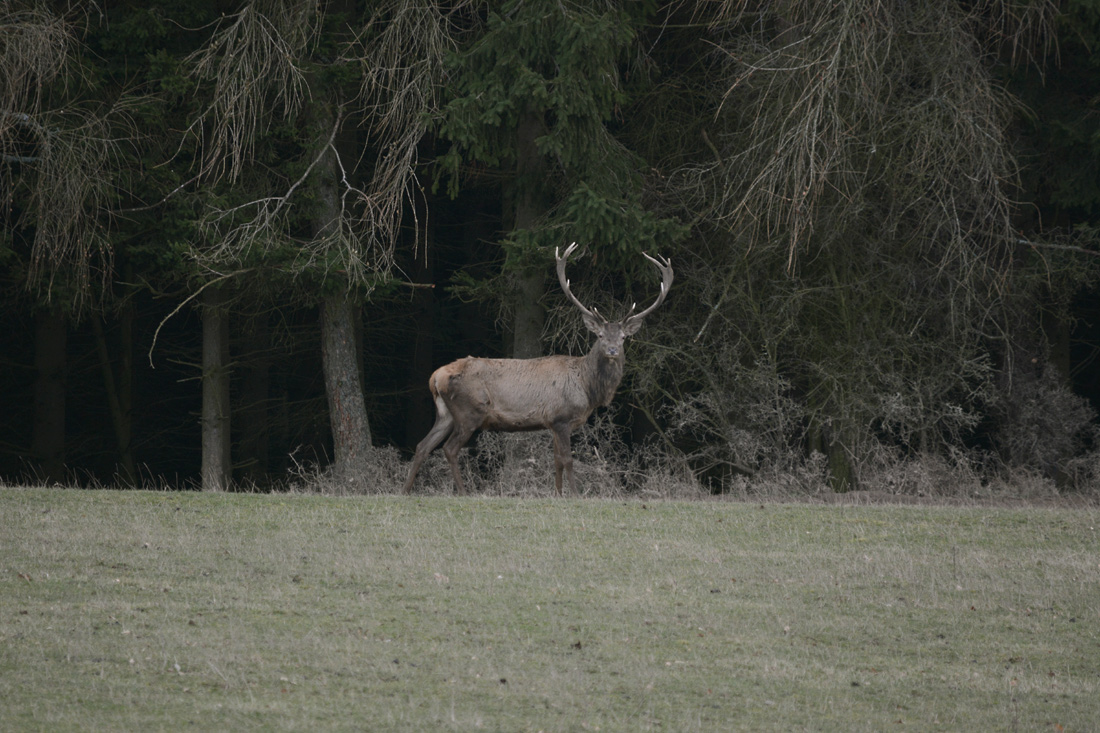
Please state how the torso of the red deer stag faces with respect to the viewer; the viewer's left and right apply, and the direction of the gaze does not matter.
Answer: facing to the right of the viewer

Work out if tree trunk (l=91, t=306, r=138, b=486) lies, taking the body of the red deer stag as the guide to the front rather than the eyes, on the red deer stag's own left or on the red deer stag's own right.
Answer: on the red deer stag's own left

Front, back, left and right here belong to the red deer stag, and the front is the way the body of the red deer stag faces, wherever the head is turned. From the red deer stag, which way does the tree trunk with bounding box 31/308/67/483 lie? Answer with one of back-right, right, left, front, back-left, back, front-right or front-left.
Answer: back-left

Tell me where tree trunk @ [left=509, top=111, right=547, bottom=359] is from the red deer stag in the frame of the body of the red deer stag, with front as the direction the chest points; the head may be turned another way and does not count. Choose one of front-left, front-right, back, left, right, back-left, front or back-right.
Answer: left

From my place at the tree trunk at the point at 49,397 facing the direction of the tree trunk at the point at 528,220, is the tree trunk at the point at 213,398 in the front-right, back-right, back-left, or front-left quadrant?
front-right

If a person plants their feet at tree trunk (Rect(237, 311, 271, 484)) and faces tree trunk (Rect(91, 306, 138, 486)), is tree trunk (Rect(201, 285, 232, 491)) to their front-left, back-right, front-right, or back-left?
front-left

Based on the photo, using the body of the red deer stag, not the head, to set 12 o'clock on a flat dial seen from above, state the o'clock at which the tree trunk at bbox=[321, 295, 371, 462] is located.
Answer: The tree trunk is roughly at 8 o'clock from the red deer stag.

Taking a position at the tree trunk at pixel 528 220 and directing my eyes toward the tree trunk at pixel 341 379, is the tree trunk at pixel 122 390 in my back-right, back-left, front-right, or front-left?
front-right

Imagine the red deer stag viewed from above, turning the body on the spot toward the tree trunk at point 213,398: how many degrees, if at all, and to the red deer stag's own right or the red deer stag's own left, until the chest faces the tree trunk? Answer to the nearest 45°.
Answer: approximately 135° to the red deer stag's own left
